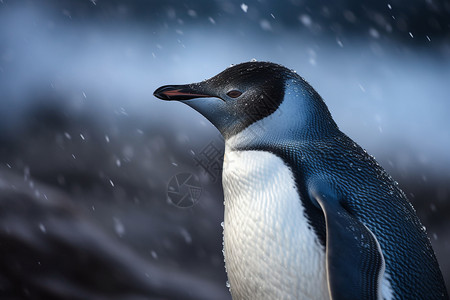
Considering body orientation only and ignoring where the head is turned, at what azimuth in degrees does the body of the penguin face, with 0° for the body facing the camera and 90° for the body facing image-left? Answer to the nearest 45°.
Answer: approximately 90°
